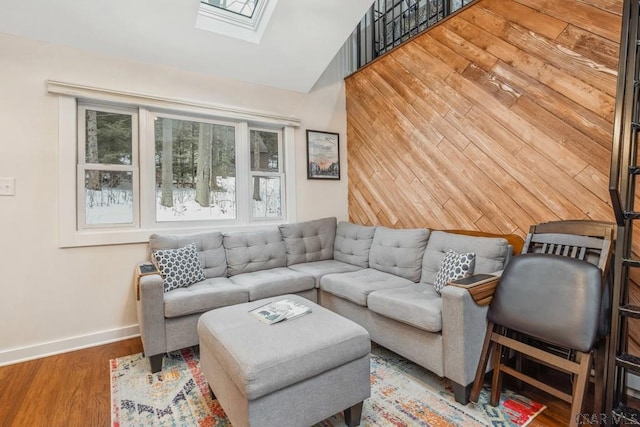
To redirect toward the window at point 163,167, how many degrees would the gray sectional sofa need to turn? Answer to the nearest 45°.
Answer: approximately 90° to its right

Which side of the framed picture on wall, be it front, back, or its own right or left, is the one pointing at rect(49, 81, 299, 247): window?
right

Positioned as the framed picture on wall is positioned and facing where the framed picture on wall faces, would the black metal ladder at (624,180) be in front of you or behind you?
in front

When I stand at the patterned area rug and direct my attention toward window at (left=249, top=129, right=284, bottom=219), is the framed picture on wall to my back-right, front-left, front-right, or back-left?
front-right

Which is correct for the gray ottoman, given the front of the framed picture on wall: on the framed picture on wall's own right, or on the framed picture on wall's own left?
on the framed picture on wall's own right

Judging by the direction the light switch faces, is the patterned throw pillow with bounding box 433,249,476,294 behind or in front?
in front

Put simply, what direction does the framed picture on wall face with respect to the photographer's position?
facing the viewer and to the right of the viewer

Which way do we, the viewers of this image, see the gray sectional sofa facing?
facing the viewer

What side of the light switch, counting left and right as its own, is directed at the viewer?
front

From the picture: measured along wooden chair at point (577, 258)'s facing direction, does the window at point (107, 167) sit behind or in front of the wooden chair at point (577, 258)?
in front
